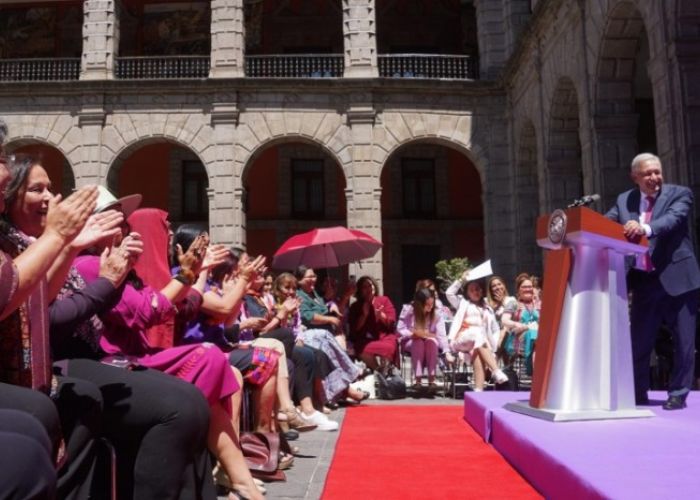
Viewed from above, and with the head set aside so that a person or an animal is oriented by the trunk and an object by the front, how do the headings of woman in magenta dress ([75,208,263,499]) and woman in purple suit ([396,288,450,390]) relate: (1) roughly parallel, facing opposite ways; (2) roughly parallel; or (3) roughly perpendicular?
roughly perpendicular

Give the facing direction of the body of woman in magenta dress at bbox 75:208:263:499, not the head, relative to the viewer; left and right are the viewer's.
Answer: facing to the right of the viewer

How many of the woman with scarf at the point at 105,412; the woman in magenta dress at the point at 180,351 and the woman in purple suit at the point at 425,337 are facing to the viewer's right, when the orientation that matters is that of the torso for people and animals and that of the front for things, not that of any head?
2

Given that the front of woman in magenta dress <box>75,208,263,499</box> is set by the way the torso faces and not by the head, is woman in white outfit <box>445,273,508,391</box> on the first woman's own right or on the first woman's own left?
on the first woman's own left

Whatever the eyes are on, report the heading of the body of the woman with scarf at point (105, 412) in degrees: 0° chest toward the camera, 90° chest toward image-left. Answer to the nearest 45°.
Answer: approximately 270°

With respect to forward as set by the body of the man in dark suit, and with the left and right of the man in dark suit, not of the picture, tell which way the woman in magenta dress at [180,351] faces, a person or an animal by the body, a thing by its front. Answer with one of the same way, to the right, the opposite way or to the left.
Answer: the opposite way

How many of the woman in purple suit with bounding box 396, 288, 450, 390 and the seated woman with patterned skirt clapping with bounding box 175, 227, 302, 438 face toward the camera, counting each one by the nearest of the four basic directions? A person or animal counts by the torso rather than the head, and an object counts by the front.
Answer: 1

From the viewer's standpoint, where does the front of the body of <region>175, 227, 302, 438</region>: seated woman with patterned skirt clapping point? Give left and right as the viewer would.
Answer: facing to the right of the viewer

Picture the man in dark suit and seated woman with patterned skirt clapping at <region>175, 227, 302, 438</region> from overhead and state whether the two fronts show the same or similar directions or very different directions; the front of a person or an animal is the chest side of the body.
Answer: very different directions
